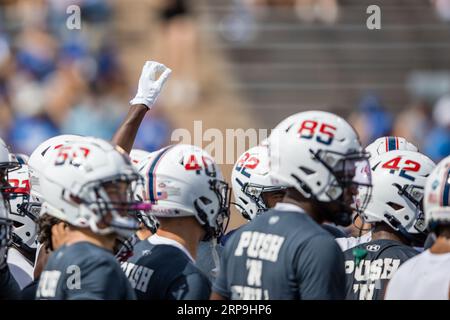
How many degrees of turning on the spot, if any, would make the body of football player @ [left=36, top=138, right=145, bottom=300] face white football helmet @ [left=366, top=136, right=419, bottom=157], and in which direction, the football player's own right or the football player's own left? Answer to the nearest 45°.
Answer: approximately 45° to the football player's own left

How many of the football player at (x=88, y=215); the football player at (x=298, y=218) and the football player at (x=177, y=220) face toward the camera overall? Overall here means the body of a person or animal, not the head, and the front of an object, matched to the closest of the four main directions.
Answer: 0

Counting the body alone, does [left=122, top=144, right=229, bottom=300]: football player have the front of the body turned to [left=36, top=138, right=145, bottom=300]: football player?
no

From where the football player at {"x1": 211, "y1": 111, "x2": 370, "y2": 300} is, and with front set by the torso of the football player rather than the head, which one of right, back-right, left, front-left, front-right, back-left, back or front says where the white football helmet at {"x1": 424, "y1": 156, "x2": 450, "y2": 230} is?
front-right

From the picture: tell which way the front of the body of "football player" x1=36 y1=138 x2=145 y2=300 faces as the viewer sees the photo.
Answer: to the viewer's right

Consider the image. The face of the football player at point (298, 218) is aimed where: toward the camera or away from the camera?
away from the camera

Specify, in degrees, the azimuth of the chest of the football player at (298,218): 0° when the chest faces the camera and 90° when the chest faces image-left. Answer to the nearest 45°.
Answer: approximately 225°
